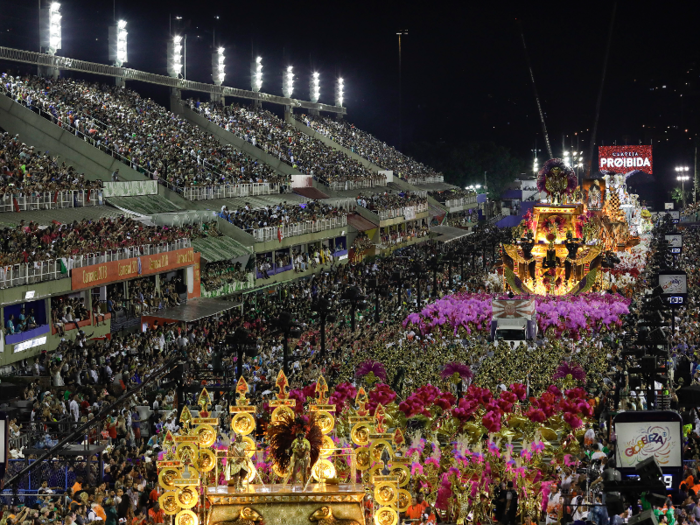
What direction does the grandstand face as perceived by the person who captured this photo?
facing the viewer and to the right of the viewer

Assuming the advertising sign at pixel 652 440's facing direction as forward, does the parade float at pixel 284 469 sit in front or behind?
in front

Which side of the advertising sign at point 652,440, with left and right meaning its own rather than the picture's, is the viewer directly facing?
front
